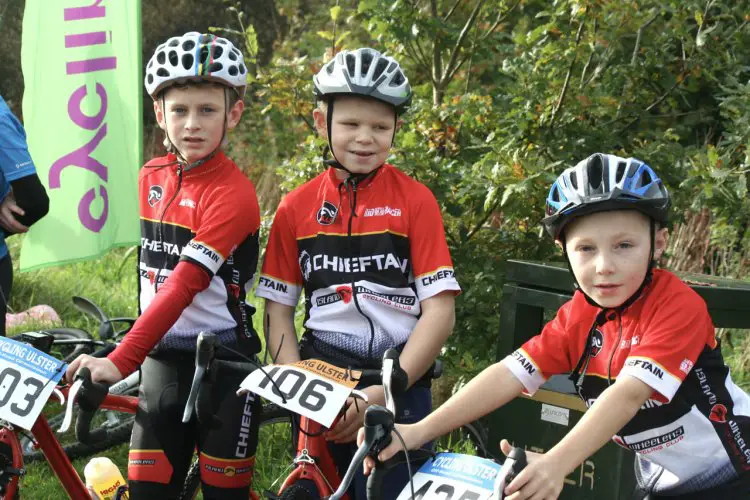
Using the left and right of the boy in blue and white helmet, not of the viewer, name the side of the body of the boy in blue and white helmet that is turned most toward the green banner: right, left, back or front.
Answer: right

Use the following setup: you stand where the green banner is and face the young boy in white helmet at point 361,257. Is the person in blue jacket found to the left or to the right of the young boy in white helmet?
right

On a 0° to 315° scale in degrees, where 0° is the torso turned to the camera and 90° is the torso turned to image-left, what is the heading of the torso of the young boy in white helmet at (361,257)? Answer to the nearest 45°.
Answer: approximately 0°

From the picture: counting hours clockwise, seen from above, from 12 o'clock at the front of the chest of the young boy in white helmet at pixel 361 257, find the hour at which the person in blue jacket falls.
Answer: The person in blue jacket is roughly at 4 o'clock from the young boy in white helmet.

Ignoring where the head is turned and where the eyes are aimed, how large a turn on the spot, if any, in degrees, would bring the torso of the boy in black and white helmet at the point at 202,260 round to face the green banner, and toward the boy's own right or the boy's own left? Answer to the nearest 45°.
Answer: approximately 135° to the boy's own right

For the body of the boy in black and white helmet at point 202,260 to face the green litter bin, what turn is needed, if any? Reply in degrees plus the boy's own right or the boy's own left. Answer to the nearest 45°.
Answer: approximately 135° to the boy's own left

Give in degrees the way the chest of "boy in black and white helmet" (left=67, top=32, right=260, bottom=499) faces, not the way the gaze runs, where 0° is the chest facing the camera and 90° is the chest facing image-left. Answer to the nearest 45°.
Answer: approximately 45°

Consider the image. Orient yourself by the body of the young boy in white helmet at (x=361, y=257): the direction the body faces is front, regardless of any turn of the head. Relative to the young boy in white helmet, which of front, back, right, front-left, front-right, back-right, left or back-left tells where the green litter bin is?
back-left

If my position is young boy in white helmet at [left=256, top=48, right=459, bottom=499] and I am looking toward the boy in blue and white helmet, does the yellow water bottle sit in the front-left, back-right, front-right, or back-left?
back-right

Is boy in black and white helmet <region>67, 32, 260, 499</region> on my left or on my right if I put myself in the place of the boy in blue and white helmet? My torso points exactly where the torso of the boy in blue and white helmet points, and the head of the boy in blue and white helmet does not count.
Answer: on my right

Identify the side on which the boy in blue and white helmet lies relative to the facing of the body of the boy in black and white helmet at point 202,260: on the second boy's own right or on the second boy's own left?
on the second boy's own left
